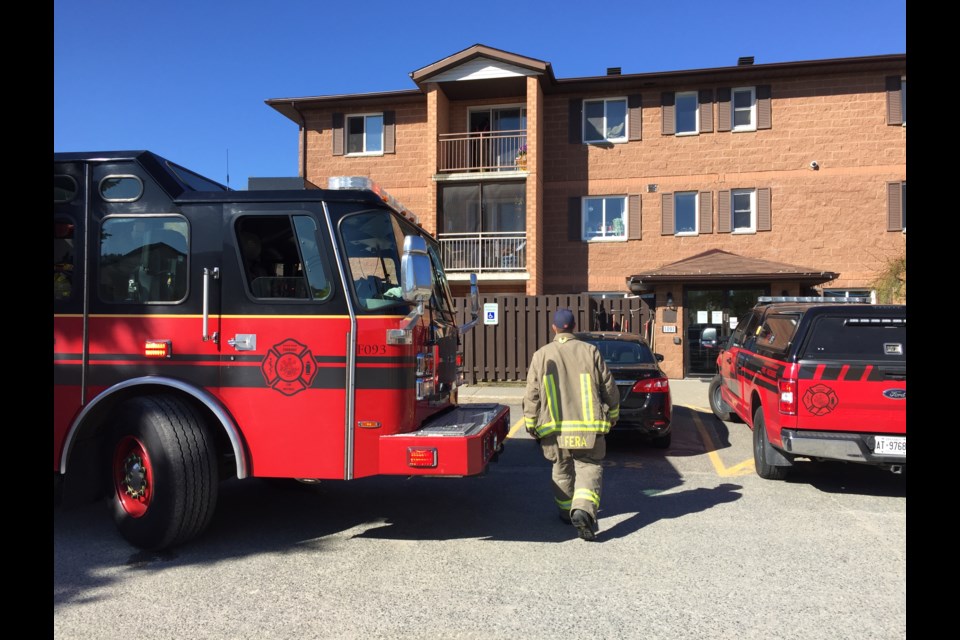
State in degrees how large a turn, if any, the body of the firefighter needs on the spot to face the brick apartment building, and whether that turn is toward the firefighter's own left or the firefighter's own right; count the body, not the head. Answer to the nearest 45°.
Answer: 0° — they already face it

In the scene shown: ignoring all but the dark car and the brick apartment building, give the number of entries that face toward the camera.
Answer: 1

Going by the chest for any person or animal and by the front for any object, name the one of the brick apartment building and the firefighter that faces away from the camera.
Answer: the firefighter

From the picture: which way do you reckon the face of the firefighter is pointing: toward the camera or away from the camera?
away from the camera

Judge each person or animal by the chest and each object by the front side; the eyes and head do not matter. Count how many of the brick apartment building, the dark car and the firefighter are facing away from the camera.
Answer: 2

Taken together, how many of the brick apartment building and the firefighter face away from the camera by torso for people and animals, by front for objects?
1

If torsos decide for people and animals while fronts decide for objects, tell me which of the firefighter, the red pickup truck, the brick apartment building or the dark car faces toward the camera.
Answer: the brick apartment building

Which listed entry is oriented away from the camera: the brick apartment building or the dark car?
the dark car

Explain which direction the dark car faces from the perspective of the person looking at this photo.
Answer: facing away from the viewer

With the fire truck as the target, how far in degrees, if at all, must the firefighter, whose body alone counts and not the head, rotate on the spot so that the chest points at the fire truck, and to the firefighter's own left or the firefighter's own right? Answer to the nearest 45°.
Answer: approximately 90° to the firefighter's own left

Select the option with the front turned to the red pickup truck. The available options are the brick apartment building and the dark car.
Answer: the brick apartment building

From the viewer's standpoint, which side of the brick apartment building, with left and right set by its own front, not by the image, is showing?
front

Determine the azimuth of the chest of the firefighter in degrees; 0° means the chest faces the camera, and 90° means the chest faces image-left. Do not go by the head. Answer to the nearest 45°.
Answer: approximately 180°

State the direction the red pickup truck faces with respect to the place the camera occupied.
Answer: facing away from the viewer and to the left of the viewer
